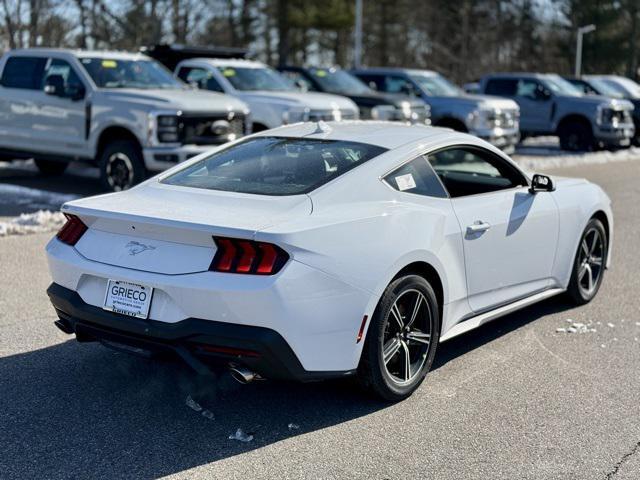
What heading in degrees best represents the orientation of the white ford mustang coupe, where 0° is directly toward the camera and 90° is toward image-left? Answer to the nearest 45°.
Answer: approximately 225°

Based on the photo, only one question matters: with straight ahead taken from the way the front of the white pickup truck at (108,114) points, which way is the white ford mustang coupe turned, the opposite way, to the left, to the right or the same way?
to the left

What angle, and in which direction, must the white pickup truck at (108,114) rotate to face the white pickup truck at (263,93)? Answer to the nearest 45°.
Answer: approximately 90° to its left

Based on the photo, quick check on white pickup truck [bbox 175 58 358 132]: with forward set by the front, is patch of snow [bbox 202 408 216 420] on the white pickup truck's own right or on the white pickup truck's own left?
on the white pickup truck's own right

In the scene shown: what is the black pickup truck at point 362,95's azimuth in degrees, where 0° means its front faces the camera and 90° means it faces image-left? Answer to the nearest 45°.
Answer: approximately 315°

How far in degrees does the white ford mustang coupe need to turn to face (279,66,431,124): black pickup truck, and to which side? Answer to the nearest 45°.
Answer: approximately 45° to its left

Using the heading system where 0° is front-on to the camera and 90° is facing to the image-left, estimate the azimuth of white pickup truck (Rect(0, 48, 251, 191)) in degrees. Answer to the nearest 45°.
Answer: approximately 315°

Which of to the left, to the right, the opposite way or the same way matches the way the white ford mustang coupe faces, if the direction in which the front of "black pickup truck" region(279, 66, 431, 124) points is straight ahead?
to the left
